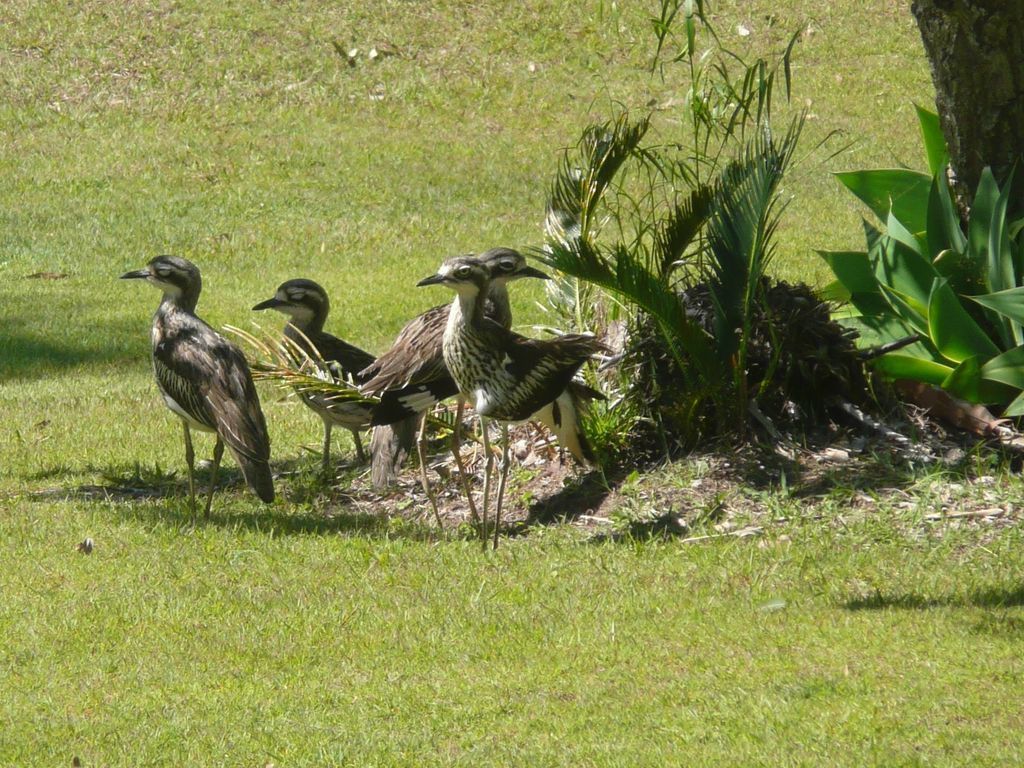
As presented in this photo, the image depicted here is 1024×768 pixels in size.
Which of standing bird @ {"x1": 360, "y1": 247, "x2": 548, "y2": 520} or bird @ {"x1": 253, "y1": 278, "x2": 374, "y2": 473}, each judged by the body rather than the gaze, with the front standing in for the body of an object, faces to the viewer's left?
the bird

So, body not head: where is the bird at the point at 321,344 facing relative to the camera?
to the viewer's left

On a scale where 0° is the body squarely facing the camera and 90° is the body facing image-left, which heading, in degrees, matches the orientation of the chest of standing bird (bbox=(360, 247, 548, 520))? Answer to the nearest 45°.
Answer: approximately 270°

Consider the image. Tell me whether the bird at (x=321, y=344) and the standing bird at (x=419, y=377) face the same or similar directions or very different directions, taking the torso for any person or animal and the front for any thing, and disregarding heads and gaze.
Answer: very different directions

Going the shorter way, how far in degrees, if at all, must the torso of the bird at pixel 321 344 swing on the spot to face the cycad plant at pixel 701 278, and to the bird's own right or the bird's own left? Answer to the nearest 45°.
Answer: approximately 135° to the bird's own left

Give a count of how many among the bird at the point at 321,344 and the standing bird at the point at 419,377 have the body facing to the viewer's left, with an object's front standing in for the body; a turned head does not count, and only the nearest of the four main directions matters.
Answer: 1

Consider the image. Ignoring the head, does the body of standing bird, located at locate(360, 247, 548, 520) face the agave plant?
yes

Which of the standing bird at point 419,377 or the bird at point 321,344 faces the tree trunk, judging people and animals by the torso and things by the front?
the standing bird

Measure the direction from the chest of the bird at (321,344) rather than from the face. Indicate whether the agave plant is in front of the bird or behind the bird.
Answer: behind

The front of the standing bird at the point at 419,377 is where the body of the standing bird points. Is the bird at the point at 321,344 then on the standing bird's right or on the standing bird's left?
on the standing bird's left
